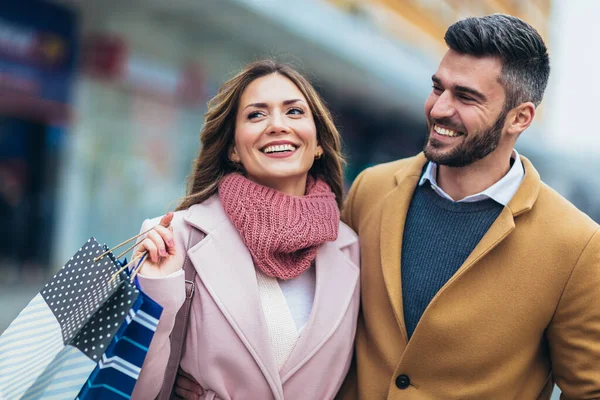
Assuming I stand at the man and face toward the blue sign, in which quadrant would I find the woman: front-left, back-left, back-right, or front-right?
front-left

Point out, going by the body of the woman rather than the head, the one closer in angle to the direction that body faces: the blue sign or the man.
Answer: the man

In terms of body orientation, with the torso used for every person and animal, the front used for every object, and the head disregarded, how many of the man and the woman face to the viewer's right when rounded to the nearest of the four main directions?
0

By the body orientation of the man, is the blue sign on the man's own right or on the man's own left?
on the man's own right

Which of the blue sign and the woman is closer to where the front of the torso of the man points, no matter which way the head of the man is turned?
the woman

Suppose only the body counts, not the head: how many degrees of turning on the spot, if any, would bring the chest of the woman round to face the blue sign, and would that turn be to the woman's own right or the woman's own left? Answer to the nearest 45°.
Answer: approximately 135° to the woman's own right

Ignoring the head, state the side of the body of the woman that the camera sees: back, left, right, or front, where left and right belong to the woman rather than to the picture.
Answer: front

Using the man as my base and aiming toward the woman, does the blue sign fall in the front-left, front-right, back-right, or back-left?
front-right

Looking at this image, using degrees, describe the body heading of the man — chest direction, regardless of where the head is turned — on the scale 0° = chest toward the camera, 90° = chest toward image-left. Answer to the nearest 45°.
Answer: approximately 45°

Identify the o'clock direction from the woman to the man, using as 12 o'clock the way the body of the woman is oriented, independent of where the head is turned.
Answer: The man is roughly at 9 o'clock from the woman.

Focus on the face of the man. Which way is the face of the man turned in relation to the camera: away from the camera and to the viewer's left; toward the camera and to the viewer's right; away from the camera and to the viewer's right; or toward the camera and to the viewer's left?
toward the camera and to the viewer's left
